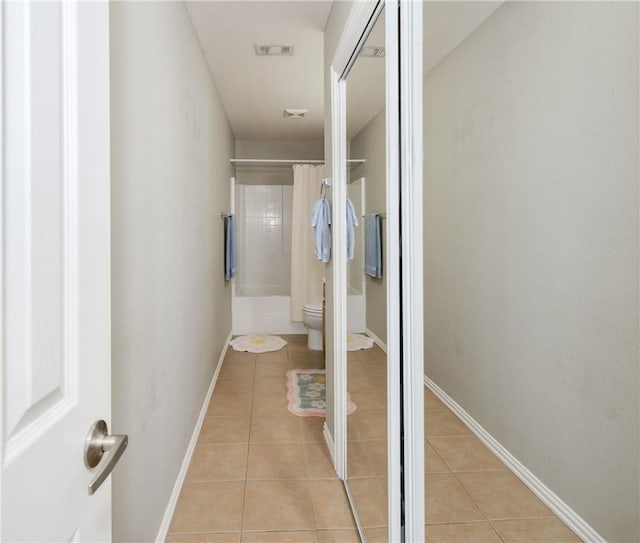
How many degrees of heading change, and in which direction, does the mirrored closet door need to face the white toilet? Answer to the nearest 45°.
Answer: approximately 90° to its right

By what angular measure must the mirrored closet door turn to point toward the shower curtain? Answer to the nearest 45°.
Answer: approximately 90° to its right

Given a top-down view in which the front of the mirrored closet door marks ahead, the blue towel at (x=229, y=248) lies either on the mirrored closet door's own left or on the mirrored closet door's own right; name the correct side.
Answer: on the mirrored closet door's own right

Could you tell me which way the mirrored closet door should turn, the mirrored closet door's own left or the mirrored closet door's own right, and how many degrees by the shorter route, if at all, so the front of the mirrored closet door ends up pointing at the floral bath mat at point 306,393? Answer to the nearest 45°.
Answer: approximately 90° to the mirrored closet door's own right

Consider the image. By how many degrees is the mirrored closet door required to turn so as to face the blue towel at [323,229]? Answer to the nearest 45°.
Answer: approximately 90° to its right

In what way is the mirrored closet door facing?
to the viewer's left
